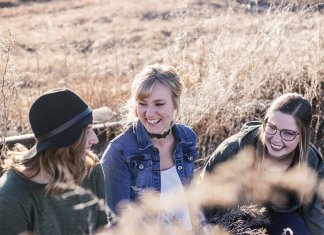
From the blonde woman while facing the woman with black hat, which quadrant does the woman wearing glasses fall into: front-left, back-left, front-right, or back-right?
back-left

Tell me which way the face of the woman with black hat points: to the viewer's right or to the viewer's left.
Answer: to the viewer's right

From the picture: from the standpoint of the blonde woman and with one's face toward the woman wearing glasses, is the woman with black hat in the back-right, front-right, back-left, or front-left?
back-right

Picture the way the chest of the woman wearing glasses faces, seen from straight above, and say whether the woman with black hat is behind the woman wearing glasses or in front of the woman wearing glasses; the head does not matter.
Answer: in front

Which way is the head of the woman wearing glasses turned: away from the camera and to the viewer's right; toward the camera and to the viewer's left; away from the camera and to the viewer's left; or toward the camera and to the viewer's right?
toward the camera and to the viewer's left

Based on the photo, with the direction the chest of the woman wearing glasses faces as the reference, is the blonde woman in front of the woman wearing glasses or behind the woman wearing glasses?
in front

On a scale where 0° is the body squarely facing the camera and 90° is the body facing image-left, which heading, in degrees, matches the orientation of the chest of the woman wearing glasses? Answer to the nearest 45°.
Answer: approximately 45°
